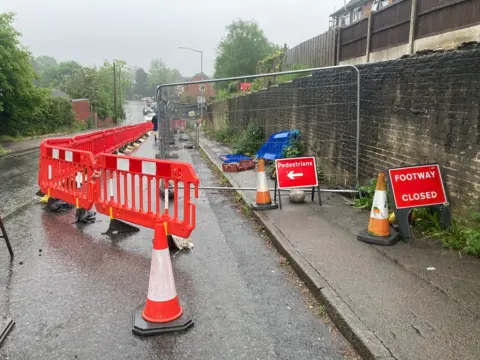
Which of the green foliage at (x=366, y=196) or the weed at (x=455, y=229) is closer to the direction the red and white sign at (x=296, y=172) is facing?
the weed

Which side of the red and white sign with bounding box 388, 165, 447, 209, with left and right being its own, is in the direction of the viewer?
front

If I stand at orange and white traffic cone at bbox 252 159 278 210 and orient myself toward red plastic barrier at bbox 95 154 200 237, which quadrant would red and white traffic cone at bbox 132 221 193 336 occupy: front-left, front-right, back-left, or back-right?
front-left

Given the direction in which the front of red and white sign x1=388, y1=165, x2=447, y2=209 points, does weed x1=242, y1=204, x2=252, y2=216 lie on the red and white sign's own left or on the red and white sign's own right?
on the red and white sign's own right

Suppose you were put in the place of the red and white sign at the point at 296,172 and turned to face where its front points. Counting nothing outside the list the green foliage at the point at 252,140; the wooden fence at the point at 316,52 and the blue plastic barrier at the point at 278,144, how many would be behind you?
3

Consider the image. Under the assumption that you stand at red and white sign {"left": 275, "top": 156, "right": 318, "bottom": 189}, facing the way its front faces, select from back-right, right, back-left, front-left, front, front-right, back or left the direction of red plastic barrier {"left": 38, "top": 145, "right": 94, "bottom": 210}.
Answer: right

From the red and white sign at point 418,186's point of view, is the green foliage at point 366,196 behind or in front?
behind

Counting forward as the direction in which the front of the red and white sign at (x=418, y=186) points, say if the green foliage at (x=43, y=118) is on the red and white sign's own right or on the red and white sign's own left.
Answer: on the red and white sign's own right

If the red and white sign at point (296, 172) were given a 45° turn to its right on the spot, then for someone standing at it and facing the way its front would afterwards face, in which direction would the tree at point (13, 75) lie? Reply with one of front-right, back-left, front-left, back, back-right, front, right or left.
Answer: right

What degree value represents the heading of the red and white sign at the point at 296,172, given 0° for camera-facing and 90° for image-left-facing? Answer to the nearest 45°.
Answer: approximately 0°

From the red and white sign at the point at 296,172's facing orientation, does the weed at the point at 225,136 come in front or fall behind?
behind

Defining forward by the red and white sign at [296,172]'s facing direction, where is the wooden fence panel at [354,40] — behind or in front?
behind

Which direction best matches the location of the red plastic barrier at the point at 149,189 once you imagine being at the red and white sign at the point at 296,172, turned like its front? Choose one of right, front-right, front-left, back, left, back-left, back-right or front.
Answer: front-right

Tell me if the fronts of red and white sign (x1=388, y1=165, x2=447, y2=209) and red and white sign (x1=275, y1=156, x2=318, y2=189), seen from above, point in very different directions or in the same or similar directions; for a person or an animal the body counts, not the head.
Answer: same or similar directions
